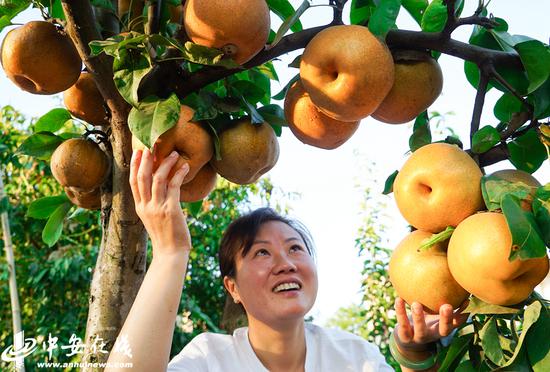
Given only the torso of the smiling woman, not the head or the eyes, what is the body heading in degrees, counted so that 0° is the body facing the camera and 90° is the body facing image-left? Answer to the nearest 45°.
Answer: approximately 0°

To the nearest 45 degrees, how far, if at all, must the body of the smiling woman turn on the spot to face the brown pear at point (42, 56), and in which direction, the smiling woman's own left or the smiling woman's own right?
approximately 45° to the smiling woman's own right

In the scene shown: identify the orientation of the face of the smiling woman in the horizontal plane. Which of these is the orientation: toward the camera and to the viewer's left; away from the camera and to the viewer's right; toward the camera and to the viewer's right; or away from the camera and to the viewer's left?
toward the camera and to the viewer's right
